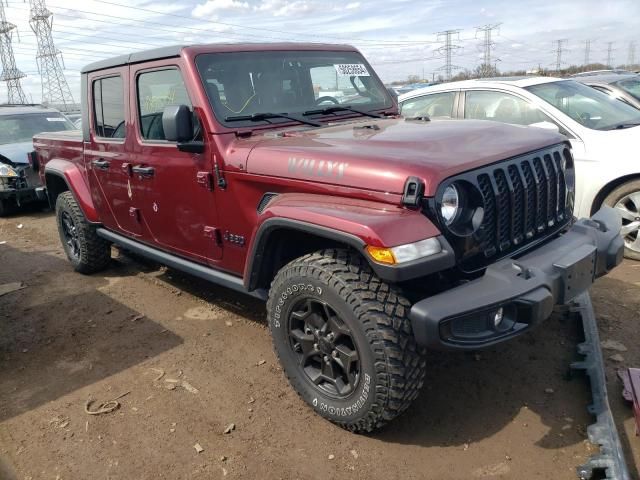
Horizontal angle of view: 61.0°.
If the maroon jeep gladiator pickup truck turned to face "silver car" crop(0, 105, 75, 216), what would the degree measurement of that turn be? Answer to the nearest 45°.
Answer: approximately 180°

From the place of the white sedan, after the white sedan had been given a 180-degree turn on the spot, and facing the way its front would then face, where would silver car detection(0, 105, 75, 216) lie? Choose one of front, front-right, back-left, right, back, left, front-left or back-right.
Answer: front-left

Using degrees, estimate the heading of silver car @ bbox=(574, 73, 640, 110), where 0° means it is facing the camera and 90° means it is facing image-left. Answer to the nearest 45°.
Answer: approximately 315°

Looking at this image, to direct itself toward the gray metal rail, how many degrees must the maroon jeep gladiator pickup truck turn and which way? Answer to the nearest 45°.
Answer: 0° — it already faces it

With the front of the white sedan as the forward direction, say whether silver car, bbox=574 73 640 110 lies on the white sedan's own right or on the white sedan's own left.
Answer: on the white sedan's own left

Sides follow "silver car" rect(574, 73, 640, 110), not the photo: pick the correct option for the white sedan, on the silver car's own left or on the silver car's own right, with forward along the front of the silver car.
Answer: on the silver car's own right

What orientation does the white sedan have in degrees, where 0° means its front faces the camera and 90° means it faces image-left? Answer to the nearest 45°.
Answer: approximately 315°

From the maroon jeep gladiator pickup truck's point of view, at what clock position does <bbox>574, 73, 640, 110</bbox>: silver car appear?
The silver car is roughly at 9 o'clock from the maroon jeep gladiator pickup truck.

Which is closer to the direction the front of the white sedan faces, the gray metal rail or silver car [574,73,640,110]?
the gray metal rail

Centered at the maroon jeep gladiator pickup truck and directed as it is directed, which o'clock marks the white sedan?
The white sedan is roughly at 9 o'clock from the maroon jeep gladiator pickup truck.

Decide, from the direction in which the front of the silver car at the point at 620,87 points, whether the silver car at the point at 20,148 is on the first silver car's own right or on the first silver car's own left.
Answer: on the first silver car's own right
